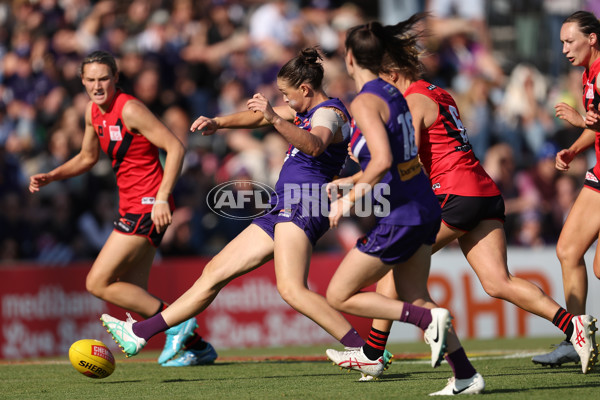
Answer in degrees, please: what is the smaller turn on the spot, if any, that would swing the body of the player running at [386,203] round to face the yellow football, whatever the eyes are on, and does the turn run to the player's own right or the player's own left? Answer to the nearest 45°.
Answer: approximately 45° to the player's own left

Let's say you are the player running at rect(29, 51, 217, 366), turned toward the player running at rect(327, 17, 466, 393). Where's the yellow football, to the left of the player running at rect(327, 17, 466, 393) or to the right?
right

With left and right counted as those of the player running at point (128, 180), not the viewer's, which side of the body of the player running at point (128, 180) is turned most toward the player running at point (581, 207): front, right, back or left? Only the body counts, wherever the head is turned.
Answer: left

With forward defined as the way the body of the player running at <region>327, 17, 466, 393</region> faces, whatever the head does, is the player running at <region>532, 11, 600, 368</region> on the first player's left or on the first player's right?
on the first player's right

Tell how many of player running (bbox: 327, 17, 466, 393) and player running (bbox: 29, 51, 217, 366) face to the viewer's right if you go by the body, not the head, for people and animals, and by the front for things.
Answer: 0

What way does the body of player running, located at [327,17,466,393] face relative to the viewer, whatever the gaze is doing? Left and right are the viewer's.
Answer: facing away from the viewer and to the left of the viewer

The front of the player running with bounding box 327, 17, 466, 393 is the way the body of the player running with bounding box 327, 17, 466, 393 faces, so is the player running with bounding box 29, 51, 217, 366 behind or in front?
in front

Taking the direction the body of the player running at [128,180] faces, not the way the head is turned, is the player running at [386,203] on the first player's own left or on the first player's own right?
on the first player's own left

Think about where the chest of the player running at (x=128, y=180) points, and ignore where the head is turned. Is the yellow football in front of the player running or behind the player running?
in front

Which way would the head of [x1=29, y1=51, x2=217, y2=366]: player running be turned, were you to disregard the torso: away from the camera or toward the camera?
toward the camera

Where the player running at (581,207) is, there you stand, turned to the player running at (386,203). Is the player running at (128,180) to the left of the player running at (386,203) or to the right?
right
